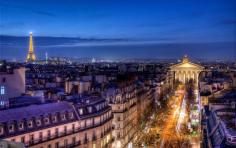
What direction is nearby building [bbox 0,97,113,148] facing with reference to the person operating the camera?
facing the viewer and to the right of the viewer
